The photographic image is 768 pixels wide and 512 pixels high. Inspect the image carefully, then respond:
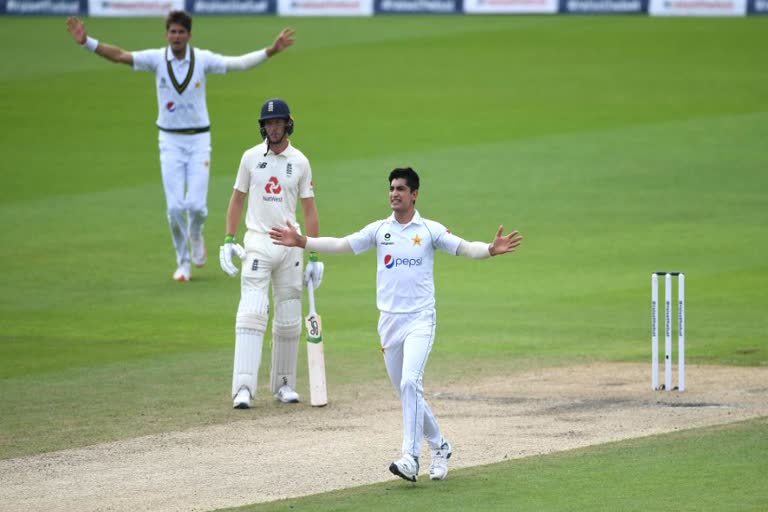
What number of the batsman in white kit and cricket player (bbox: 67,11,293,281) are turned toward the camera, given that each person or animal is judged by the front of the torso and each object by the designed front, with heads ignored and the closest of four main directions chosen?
2

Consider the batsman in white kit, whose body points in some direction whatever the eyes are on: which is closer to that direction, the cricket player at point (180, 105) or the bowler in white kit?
the bowler in white kit

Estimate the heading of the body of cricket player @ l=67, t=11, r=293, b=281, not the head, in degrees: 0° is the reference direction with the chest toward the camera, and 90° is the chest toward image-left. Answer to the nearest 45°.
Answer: approximately 0°

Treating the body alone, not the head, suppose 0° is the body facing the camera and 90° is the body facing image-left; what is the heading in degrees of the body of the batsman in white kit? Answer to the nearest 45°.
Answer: approximately 0°

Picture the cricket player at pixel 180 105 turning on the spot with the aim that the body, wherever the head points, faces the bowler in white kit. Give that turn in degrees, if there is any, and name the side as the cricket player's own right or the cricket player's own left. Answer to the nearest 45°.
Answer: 0° — they already face them

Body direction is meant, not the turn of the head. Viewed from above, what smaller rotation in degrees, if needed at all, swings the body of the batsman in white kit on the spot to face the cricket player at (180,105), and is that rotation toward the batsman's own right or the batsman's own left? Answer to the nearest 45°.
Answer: approximately 180°
